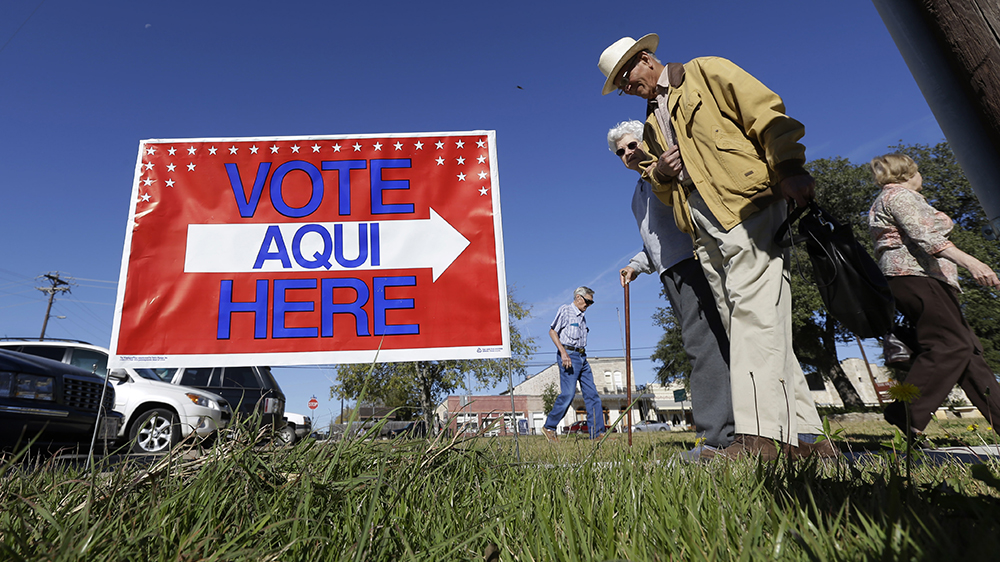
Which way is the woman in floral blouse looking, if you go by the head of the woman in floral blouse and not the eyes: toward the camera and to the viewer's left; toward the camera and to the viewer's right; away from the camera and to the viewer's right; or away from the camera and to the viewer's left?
away from the camera and to the viewer's right

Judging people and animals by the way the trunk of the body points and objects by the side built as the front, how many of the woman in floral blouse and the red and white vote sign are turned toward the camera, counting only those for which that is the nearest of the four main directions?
1

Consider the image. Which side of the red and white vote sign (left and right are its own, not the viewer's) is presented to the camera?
front

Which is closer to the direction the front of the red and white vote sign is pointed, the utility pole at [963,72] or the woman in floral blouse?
the utility pole

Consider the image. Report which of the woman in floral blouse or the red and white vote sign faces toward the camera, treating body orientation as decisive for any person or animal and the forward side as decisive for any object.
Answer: the red and white vote sign

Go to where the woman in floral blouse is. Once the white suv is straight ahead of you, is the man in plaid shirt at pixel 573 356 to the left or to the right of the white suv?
right

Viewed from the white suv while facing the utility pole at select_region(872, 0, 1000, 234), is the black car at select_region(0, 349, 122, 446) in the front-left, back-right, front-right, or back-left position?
front-right

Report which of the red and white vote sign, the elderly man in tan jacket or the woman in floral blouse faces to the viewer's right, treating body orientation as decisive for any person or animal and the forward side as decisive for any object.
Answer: the woman in floral blouse

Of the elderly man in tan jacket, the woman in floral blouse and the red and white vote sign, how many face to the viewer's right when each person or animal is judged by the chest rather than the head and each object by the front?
1

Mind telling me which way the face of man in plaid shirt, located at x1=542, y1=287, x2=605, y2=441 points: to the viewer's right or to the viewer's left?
to the viewer's right

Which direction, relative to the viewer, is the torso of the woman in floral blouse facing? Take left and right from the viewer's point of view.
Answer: facing to the right of the viewer

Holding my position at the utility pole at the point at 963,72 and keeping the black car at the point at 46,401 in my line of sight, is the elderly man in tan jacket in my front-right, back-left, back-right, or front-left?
front-right
